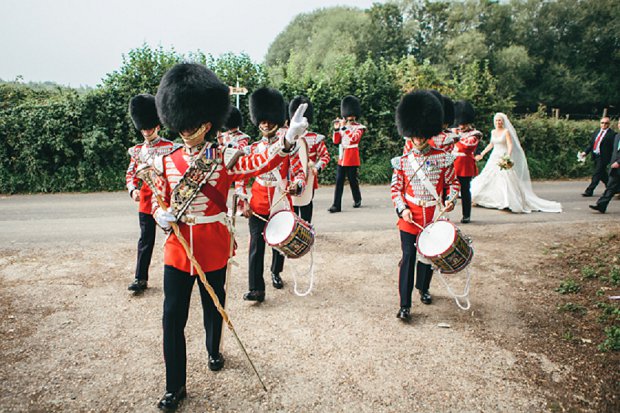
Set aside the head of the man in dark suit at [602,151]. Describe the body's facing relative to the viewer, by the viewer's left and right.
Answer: facing the viewer and to the left of the viewer

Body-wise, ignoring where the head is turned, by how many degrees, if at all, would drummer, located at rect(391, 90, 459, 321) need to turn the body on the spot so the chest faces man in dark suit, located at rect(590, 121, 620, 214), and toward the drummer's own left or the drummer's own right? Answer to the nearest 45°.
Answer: approximately 135° to the drummer's own left

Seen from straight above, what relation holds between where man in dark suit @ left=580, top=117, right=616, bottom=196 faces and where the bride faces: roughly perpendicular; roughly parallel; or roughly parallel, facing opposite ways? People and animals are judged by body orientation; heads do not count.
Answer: roughly parallel

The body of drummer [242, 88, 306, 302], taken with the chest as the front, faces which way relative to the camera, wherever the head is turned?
toward the camera

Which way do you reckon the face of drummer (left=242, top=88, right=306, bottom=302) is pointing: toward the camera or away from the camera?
toward the camera

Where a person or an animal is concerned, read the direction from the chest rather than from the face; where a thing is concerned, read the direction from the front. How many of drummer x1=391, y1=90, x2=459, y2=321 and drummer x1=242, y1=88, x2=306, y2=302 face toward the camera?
2

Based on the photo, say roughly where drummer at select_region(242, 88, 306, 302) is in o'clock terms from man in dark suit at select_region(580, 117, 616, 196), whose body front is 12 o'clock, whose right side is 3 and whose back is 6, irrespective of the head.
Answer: The drummer is roughly at 11 o'clock from the man in dark suit.

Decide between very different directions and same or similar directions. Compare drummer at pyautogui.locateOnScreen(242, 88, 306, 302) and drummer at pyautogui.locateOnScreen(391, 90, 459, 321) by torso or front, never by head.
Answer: same or similar directions

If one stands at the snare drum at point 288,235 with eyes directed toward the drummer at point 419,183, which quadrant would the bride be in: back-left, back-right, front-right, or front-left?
front-left

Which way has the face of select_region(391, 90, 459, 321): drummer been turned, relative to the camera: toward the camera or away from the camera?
toward the camera

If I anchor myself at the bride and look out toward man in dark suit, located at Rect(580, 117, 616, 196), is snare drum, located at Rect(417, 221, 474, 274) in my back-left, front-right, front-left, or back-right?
back-right

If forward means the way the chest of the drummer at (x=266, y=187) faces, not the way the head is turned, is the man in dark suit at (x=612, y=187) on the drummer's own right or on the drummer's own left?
on the drummer's own left

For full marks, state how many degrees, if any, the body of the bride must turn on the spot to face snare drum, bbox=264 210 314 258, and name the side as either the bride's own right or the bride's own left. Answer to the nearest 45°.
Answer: approximately 45° to the bride's own left

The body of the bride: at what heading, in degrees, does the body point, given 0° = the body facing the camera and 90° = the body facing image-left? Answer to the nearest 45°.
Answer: approximately 45°

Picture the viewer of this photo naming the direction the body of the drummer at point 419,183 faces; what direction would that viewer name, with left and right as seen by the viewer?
facing the viewer
